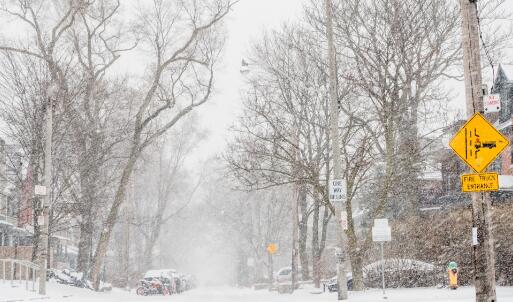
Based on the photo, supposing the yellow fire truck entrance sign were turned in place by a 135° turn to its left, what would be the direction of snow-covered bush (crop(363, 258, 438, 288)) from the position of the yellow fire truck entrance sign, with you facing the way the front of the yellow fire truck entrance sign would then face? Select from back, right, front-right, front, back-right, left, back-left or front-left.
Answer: front-left

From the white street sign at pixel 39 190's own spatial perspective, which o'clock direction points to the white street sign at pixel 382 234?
the white street sign at pixel 382 234 is roughly at 10 o'clock from the white street sign at pixel 39 190.

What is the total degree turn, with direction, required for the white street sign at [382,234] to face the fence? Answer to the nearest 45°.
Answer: approximately 90° to its right

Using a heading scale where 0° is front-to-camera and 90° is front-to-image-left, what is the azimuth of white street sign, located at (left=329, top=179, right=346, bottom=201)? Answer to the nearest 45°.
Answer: approximately 0°

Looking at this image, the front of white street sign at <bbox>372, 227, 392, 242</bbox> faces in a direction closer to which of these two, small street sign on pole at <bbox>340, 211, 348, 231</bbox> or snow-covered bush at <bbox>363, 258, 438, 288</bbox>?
the small street sign on pole

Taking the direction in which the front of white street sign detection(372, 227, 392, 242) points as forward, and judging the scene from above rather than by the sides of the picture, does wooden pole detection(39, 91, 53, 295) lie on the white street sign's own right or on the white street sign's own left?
on the white street sign's own right

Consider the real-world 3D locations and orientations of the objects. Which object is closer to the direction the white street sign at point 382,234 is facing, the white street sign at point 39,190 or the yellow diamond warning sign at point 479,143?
the yellow diamond warning sign
